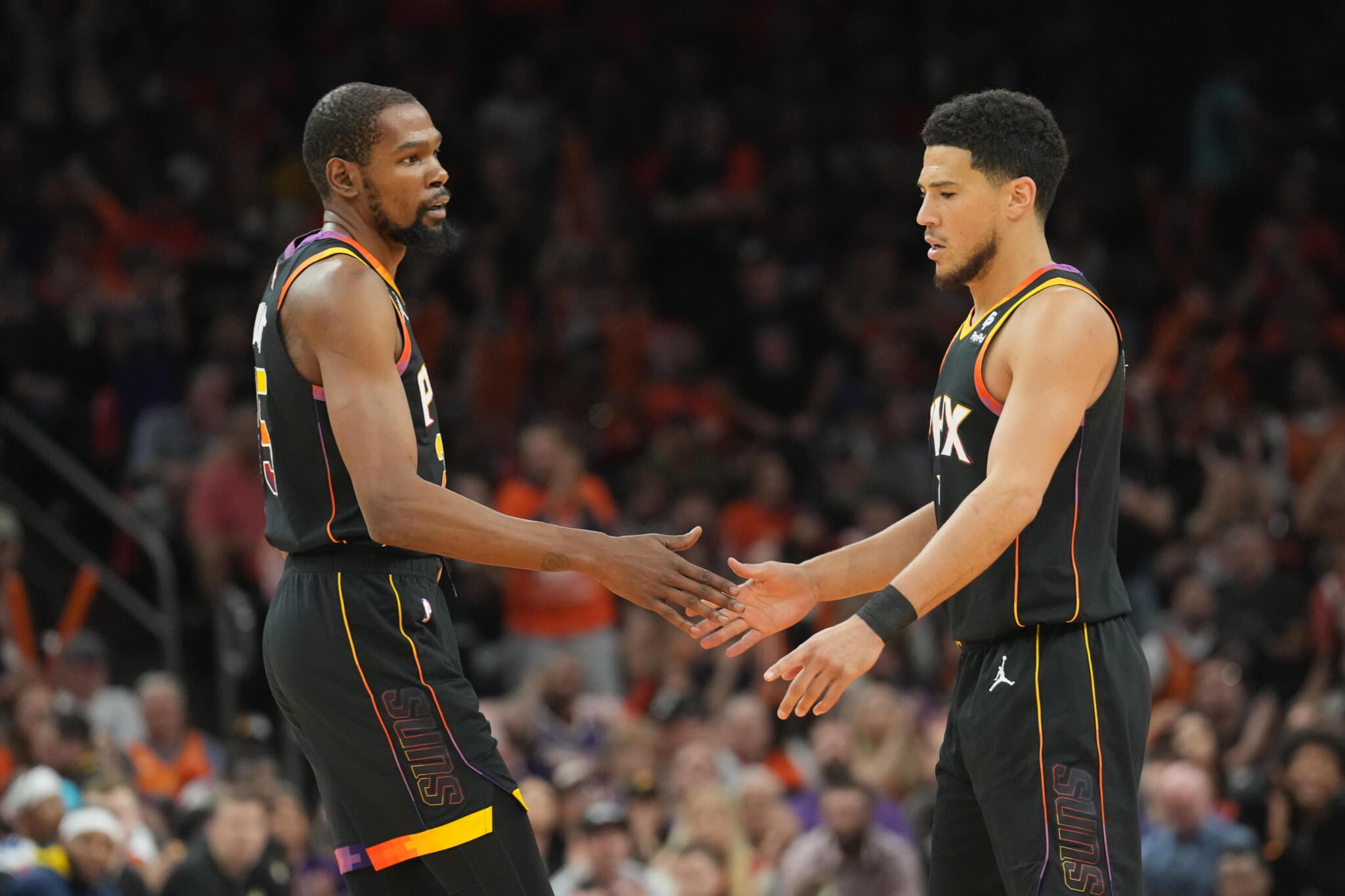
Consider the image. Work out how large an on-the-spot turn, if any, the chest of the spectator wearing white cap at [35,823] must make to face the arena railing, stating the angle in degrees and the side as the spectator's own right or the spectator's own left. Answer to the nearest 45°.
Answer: approximately 135° to the spectator's own left

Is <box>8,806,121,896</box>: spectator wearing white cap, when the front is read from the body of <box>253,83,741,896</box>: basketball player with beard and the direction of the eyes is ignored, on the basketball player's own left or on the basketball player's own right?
on the basketball player's own left

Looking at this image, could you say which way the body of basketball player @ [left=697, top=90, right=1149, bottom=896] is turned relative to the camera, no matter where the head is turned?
to the viewer's left

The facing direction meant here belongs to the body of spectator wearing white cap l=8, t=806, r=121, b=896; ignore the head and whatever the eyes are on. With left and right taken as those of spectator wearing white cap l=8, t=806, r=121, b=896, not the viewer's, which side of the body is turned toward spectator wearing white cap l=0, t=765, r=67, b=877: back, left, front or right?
back

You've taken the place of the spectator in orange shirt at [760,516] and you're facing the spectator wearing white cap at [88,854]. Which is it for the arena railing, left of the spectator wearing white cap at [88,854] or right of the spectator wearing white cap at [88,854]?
right

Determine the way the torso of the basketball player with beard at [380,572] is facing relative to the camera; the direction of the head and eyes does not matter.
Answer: to the viewer's right

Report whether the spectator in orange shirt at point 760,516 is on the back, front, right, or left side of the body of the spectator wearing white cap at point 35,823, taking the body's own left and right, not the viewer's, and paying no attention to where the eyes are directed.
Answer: left

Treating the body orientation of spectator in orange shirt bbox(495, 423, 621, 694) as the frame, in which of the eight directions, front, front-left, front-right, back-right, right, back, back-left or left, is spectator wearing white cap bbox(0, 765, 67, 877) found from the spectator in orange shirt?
front-right
